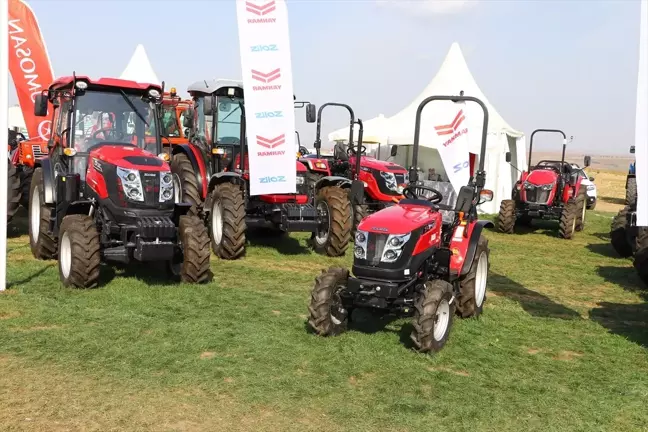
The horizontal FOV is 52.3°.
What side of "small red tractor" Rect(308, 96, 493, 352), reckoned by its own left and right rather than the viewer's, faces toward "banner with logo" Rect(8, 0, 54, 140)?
right

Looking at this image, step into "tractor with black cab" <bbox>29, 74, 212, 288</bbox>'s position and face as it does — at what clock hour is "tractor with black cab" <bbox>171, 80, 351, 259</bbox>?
"tractor with black cab" <bbox>171, 80, 351, 259</bbox> is roughly at 9 o'clock from "tractor with black cab" <bbox>29, 74, 212, 288</bbox>.

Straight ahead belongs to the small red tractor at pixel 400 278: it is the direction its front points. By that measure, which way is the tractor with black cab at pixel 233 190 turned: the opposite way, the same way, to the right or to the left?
to the left

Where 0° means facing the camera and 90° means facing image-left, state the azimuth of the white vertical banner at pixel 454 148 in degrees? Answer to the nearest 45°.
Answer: approximately 0°

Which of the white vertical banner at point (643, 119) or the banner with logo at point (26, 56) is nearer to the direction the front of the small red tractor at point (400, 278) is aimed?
the banner with logo

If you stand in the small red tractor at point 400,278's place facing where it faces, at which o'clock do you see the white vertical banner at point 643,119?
The white vertical banner is roughly at 7 o'clock from the small red tractor.

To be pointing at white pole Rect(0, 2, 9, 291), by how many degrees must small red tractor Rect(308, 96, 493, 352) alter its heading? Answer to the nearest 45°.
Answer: approximately 45° to its right

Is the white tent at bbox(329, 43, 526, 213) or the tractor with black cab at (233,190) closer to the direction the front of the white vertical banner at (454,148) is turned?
the tractor with black cab

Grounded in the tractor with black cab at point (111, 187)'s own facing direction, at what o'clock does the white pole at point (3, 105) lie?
The white pole is roughly at 4 o'clock from the tractor with black cab.

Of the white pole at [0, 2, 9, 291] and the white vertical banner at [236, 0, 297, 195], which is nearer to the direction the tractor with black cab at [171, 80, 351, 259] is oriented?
the white vertical banner

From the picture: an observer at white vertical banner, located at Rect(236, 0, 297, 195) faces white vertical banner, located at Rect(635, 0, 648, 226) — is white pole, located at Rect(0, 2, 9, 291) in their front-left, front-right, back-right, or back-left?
back-right

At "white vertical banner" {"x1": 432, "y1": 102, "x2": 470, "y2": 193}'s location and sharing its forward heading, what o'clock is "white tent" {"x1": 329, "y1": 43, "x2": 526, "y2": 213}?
The white tent is roughly at 6 o'clock from the white vertical banner.

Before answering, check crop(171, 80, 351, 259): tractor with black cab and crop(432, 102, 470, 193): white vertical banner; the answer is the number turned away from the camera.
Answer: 0

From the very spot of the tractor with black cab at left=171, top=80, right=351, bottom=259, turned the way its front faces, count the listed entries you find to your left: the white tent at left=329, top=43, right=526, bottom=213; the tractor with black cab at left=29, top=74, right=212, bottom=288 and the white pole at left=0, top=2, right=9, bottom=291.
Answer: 1

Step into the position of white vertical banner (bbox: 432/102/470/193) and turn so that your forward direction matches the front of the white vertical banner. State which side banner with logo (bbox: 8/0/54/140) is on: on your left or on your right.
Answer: on your right
